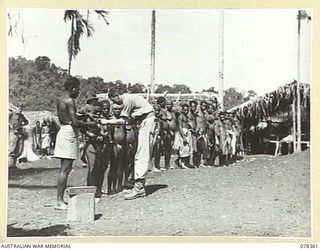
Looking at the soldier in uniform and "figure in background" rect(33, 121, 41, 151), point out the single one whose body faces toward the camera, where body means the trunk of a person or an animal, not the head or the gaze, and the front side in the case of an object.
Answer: the figure in background

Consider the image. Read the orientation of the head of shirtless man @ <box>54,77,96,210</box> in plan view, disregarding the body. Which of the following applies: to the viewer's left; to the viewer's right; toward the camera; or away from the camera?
to the viewer's right

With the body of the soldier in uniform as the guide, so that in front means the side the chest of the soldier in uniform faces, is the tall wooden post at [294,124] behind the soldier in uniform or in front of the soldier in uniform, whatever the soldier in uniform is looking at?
behind

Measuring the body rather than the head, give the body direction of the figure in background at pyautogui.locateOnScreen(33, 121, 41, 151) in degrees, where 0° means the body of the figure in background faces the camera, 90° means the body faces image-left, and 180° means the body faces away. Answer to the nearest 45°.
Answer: approximately 0°

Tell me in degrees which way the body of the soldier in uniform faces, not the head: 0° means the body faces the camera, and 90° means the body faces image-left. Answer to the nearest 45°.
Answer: approximately 90°

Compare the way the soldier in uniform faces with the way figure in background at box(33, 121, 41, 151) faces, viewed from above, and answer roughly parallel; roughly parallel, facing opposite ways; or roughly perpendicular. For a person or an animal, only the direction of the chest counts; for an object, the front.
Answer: roughly perpendicular

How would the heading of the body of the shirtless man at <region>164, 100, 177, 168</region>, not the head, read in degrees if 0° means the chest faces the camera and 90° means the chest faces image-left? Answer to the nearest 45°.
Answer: approximately 45°

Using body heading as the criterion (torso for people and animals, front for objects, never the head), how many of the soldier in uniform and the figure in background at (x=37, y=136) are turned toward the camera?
1
